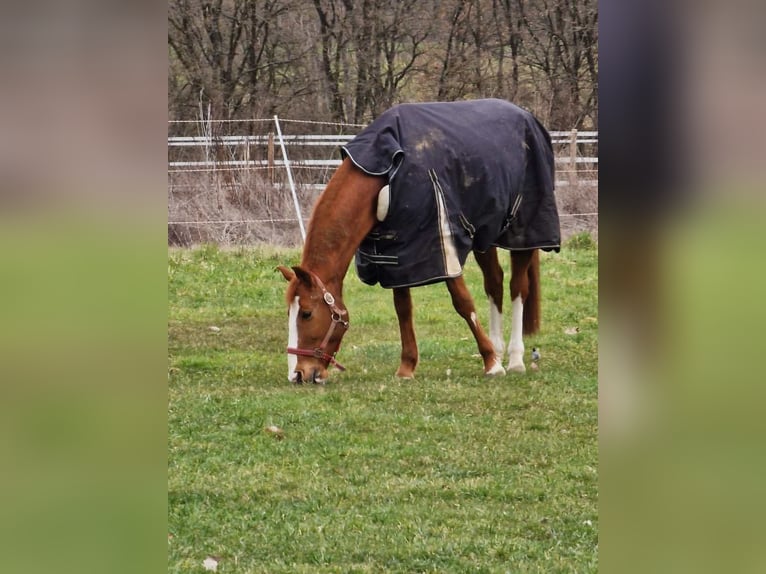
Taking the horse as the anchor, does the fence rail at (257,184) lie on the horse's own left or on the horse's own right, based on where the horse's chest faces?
on the horse's own right

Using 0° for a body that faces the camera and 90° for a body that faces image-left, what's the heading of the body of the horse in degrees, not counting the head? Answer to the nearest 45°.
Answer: approximately 45°

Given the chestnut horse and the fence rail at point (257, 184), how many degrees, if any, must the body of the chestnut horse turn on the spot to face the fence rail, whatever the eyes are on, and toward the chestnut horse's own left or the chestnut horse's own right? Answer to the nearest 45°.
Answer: approximately 135° to the chestnut horse's own right
